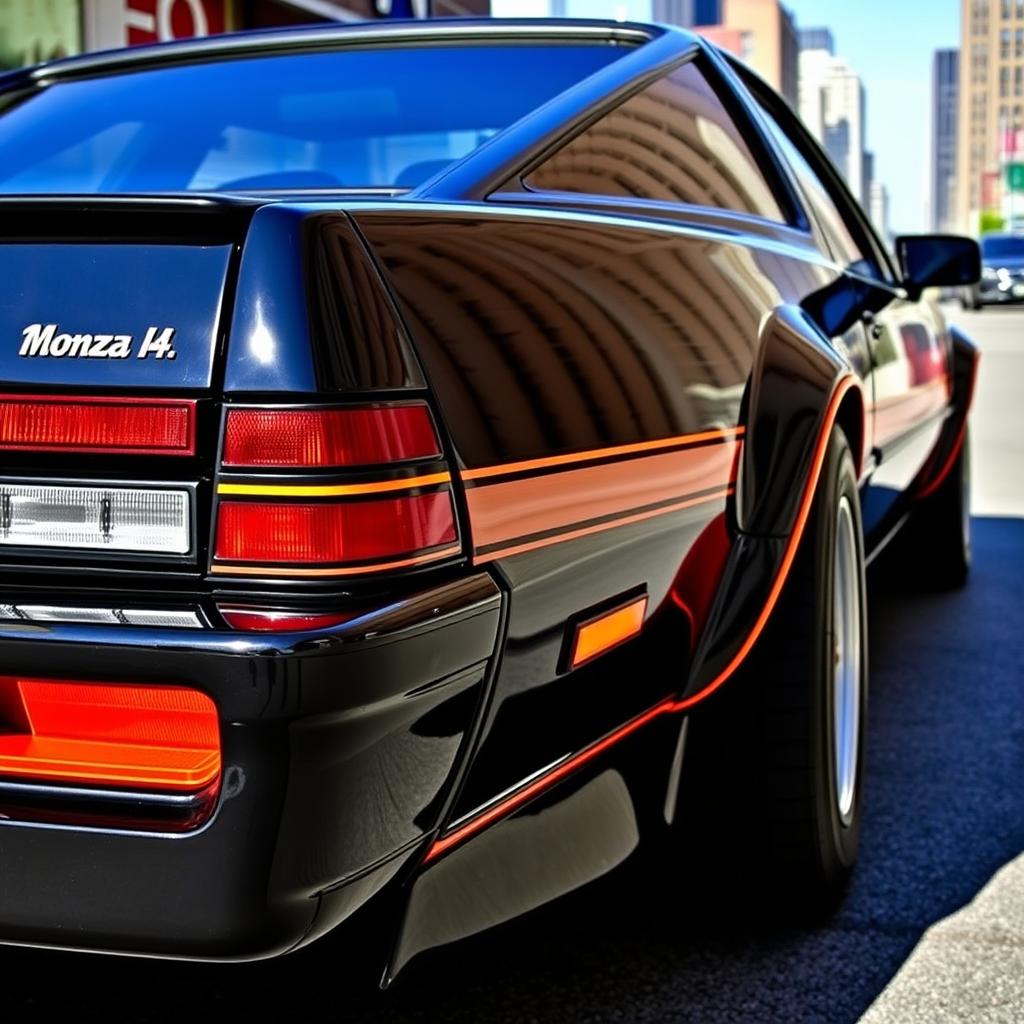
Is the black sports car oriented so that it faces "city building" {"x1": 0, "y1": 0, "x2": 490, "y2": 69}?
no

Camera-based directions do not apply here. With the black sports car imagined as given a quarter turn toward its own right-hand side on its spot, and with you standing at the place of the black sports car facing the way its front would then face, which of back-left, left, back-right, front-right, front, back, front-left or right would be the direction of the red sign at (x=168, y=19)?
back-left

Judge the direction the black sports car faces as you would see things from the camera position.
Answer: facing away from the viewer and to the right of the viewer
